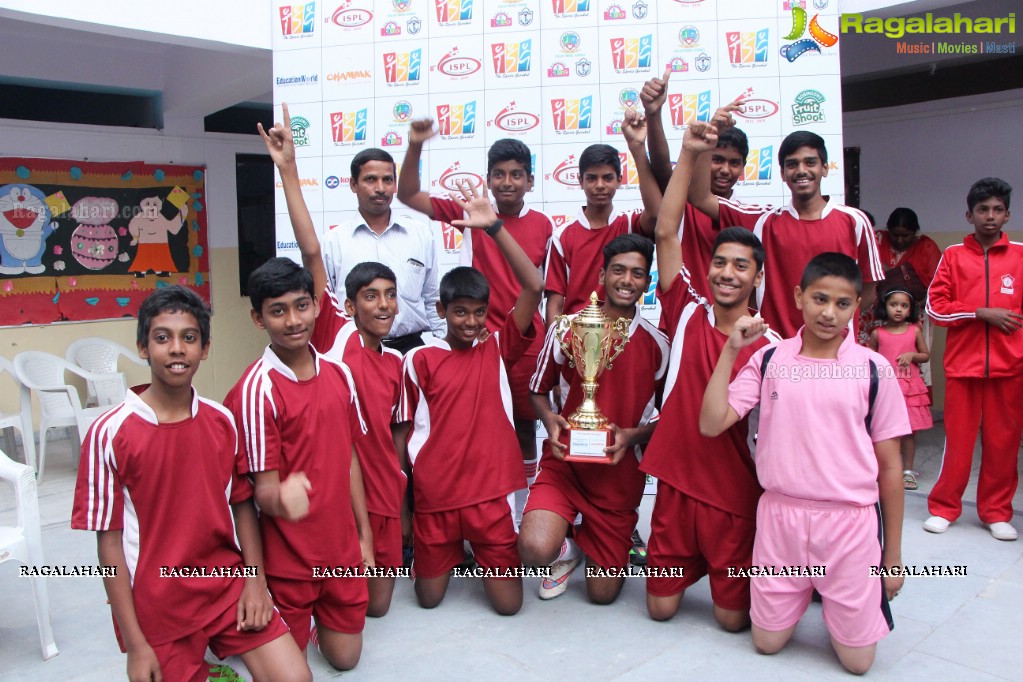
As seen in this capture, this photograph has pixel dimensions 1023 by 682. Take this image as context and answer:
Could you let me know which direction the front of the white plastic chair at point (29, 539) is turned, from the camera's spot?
facing the viewer and to the right of the viewer

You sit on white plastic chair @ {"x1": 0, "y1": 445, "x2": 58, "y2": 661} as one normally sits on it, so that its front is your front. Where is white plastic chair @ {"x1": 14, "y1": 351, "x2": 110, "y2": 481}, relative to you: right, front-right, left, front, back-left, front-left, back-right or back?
back-left

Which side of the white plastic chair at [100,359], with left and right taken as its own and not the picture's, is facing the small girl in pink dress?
front

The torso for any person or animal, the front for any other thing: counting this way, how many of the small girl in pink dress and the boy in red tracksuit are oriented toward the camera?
2

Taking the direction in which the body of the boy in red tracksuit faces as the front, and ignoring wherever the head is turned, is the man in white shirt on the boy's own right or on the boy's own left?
on the boy's own right

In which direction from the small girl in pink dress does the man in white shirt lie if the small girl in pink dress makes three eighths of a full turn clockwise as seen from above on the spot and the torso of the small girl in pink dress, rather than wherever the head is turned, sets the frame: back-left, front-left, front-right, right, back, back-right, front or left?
left

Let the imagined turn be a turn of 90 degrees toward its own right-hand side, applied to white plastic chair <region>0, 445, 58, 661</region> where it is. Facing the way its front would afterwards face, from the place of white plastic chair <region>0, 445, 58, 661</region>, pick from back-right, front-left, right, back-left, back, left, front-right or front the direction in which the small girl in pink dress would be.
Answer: back-left

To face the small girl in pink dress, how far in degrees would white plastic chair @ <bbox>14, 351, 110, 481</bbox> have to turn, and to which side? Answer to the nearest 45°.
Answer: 0° — it already faces them

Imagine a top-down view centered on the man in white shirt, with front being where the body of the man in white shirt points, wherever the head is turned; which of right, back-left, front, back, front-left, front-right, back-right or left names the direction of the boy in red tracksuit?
left

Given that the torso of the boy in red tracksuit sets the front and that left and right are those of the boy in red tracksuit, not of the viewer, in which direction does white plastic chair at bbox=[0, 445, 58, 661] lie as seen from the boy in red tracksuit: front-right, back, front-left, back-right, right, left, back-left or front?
front-right
